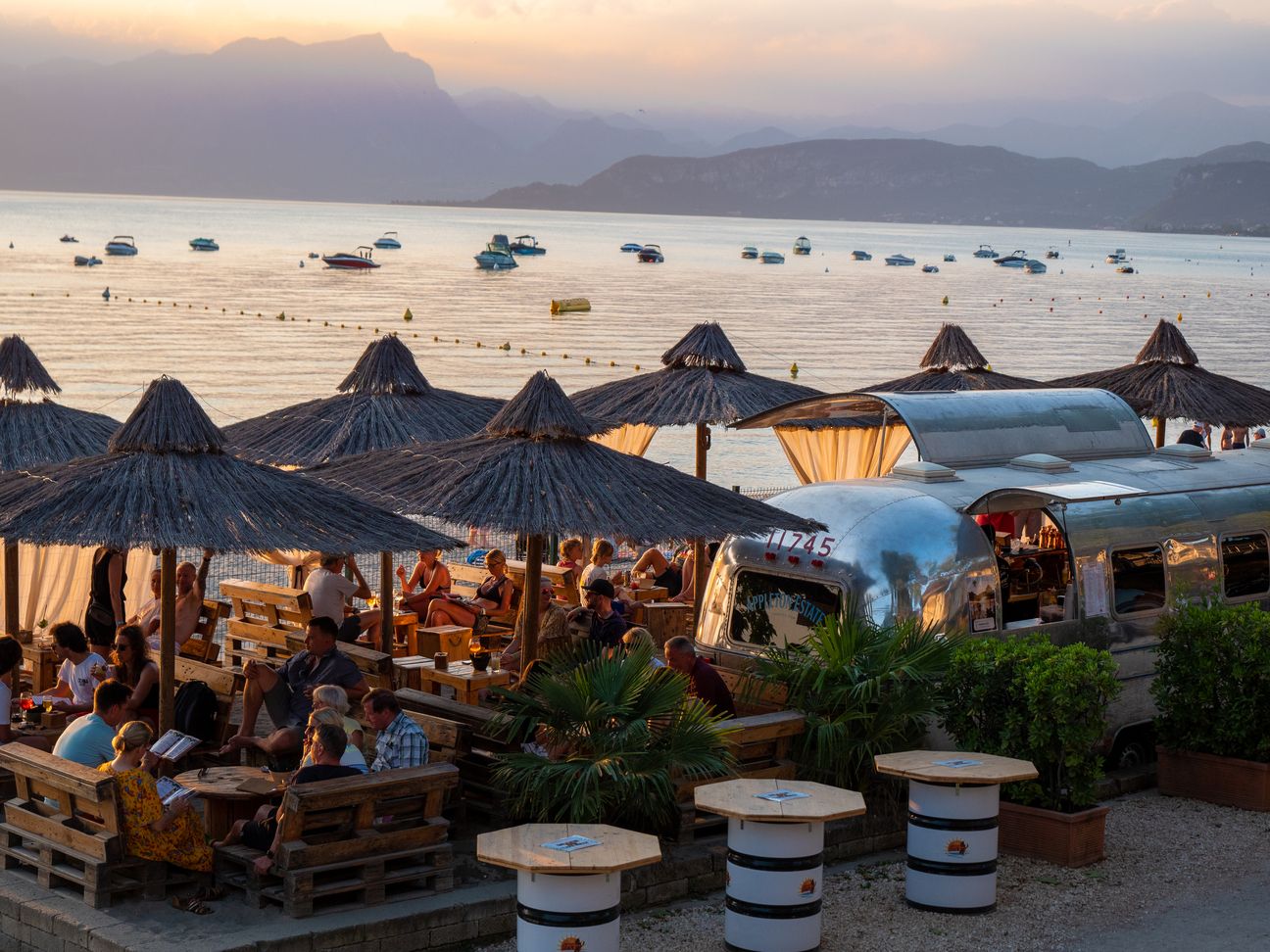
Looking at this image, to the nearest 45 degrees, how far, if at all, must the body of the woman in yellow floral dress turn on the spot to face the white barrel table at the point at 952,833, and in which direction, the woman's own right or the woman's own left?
approximately 45° to the woman's own right

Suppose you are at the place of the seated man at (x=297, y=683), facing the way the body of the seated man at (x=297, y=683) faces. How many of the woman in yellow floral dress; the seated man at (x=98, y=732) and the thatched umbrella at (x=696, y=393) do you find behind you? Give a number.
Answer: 1

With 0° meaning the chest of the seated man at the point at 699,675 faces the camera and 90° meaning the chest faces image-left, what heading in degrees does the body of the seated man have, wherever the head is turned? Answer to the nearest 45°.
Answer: approximately 90°

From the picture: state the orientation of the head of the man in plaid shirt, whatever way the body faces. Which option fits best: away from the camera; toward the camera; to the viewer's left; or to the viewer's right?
to the viewer's left

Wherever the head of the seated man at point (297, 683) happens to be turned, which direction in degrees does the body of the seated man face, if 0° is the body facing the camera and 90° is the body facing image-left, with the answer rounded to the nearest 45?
approximately 45°

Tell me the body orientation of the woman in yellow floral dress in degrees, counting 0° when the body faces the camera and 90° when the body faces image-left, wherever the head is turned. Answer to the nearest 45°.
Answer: approximately 225°

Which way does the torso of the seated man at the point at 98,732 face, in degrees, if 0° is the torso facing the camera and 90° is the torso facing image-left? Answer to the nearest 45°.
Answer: approximately 225°

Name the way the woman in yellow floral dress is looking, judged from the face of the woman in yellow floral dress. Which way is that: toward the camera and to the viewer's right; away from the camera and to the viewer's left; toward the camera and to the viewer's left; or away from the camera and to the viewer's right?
away from the camera and to the viewer's right
